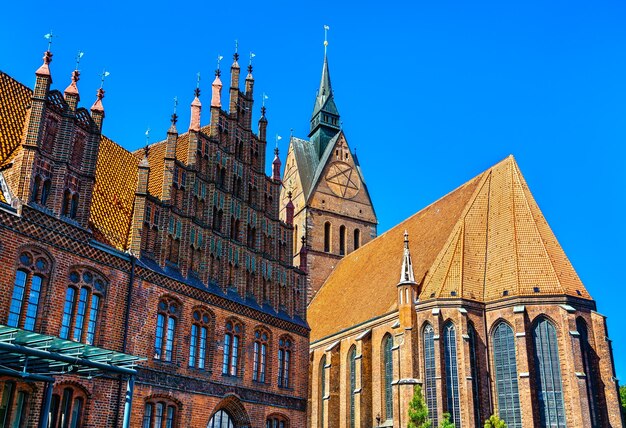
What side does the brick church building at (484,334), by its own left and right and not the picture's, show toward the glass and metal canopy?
left

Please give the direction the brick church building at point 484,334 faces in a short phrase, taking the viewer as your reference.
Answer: facing away from the viewer and to the left of the viewer

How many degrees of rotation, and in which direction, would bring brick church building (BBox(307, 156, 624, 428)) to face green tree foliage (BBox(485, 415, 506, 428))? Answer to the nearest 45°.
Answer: approximately 135° to its left

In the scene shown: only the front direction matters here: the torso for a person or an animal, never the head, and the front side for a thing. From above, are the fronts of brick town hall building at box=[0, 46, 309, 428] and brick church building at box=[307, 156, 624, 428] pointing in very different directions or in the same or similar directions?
very different directions

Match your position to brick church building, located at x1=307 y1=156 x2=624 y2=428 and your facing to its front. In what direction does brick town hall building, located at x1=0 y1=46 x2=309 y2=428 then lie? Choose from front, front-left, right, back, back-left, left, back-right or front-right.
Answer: left
